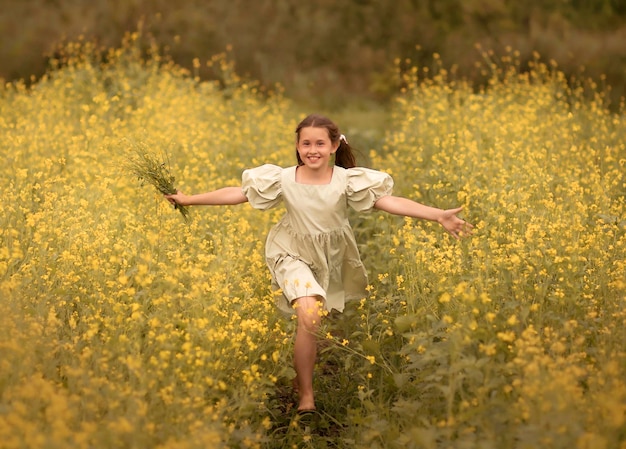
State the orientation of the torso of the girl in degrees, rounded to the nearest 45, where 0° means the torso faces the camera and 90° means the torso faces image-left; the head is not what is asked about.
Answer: approximately 0°
